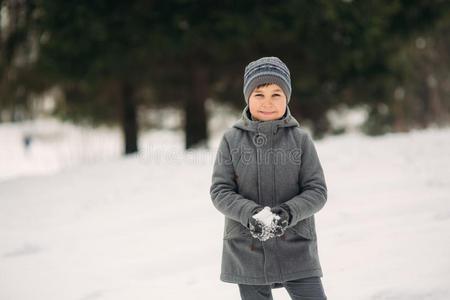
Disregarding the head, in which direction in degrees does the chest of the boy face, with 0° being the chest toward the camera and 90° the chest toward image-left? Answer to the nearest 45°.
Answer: approximately 0°

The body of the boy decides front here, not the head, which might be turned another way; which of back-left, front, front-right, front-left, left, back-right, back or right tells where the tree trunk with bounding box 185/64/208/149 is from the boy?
back

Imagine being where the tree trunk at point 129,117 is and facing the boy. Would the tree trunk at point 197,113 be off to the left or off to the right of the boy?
left

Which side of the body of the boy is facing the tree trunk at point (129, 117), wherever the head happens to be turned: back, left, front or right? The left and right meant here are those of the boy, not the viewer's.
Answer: back
